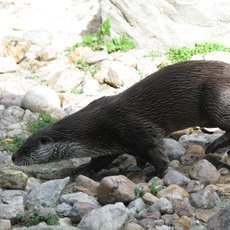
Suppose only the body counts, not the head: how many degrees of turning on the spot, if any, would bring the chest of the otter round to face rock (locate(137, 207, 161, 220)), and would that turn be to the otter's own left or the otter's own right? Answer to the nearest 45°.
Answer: approximately 90° to the otter's own left

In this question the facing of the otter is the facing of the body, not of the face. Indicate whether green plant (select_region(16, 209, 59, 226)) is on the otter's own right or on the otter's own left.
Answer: on the otter's own left

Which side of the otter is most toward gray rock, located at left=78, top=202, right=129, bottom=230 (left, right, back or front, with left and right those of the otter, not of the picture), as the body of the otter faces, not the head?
left

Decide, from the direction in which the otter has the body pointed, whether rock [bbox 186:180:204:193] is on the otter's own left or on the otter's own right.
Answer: on the otter's own left

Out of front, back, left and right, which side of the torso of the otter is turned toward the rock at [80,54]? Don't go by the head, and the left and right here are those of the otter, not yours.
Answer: right

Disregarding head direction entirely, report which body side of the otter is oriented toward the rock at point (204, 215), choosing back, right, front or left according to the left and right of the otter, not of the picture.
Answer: left

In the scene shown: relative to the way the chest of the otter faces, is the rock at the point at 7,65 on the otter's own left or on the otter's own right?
on the otter's own right

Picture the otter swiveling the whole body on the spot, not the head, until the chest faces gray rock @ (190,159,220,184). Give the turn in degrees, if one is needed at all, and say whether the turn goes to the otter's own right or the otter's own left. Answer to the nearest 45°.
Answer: approximately 135° to the otter's own left

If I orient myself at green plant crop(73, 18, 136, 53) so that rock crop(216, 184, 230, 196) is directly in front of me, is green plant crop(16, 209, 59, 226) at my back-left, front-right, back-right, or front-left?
front-right

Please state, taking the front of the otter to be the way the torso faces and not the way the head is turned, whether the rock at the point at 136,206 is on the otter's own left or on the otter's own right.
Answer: on the otter's own left

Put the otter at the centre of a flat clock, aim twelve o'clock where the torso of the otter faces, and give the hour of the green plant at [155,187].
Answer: The green plant is roughly at 9 o'clock from the otter.

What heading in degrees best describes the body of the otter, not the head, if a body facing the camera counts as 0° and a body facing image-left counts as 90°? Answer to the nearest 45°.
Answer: approximately 90°

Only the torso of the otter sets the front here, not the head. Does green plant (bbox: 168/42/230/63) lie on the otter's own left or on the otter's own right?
on the otter's own right
